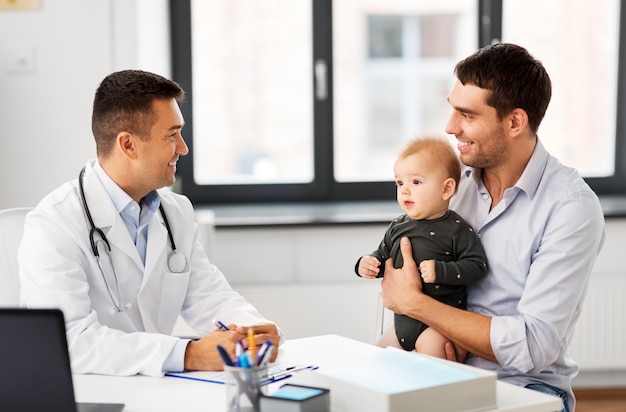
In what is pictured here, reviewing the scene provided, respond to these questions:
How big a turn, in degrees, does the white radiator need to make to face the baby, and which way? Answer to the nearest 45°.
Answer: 0° — it already faces them

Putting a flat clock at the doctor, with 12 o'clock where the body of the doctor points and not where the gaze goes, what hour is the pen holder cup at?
The pen holder cup is roughly at 1 o'clock from the doctor.

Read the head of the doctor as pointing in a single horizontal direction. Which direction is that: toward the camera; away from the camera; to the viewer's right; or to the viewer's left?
to the viewer's right

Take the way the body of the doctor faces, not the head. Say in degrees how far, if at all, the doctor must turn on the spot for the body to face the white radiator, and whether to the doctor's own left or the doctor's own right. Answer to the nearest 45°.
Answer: approximately 90° to the doctor's own left

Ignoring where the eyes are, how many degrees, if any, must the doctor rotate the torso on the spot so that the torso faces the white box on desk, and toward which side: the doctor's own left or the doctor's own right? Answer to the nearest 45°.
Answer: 0° — they already face it

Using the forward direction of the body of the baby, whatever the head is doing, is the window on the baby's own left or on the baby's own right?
on the baby's own right

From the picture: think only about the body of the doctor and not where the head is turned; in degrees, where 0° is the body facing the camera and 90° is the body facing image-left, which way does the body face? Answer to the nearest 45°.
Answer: approximately 315°

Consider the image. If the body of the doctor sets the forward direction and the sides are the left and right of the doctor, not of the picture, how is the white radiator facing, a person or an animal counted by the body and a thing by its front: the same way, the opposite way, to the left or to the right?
to the right
